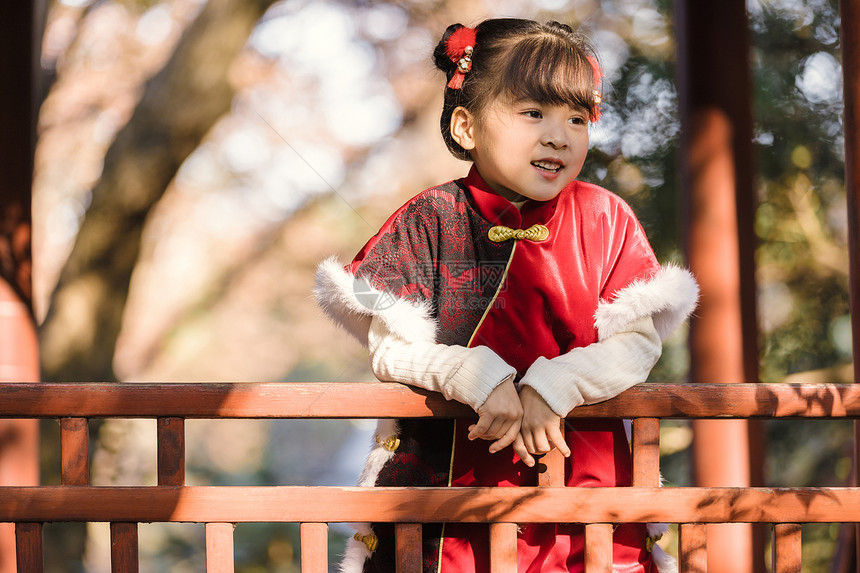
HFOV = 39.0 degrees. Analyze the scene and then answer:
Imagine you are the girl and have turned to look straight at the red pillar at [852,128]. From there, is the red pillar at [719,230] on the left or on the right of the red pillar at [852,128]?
left

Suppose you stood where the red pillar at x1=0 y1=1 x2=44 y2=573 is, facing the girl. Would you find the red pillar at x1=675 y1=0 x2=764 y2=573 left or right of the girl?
left

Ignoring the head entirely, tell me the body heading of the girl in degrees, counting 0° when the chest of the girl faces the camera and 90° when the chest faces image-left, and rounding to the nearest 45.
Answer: approximately 0°

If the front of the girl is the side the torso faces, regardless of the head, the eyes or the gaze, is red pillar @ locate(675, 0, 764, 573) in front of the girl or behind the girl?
behind
